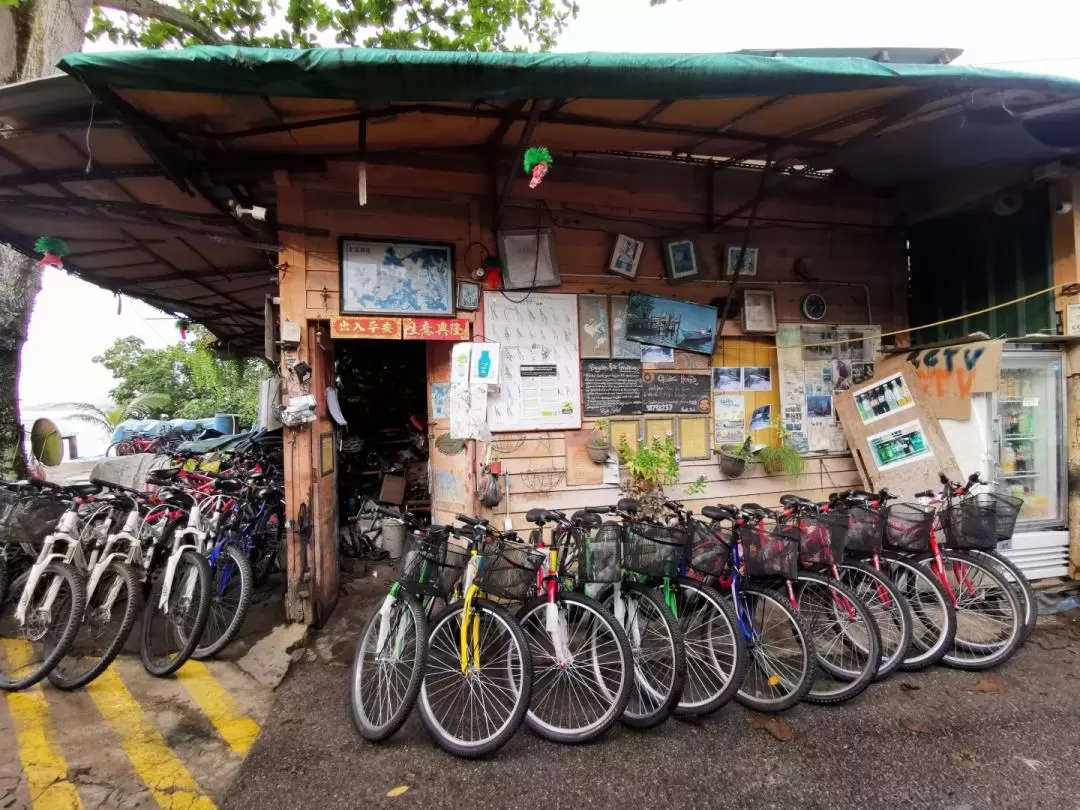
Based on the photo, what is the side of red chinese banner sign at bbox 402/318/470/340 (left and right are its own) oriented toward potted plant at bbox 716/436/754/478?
left

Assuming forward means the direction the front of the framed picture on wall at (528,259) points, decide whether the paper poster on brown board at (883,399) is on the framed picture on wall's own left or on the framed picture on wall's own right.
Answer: on the framed picture on wall's own left

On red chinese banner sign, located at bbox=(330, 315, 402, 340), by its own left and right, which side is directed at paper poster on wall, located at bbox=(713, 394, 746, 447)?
left

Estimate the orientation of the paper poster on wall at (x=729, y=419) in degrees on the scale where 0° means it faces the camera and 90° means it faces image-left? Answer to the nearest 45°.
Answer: approximately 0°

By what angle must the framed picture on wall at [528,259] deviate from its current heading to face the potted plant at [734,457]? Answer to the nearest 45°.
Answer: approximately 90° to its left
